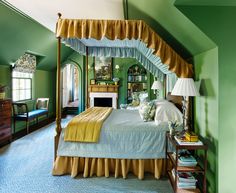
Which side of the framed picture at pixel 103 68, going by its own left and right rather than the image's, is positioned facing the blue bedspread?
front

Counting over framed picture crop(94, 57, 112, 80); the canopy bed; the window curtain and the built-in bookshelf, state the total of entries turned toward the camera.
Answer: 3

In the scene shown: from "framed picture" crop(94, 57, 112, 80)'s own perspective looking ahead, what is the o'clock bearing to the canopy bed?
The canopy bed is roughly at 12 o'clock from the framed picture.

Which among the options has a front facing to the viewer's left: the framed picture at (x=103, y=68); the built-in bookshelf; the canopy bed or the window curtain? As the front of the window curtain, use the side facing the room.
the canopy bed

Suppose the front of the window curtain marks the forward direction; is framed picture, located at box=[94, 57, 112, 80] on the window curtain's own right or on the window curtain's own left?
on the window curtain's own left

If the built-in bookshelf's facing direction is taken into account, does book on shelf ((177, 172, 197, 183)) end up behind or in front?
in front

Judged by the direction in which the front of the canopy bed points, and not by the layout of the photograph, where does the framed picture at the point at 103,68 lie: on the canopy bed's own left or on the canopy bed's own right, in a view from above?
on the canopy bed's own right

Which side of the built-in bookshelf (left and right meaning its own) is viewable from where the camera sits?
front

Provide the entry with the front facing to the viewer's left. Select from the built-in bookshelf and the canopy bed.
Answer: the canopy bed

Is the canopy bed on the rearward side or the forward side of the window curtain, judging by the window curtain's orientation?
on the forward side

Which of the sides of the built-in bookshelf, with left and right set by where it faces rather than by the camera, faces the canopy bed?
front

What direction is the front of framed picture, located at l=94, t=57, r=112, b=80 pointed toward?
toward the camera

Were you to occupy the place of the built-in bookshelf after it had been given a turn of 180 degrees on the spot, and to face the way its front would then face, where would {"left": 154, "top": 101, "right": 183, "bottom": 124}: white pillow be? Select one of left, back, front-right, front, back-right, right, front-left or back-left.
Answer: back

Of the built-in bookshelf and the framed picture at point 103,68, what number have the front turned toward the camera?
2

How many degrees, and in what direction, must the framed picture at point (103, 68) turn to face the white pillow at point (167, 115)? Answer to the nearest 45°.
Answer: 0° — it already faces it
